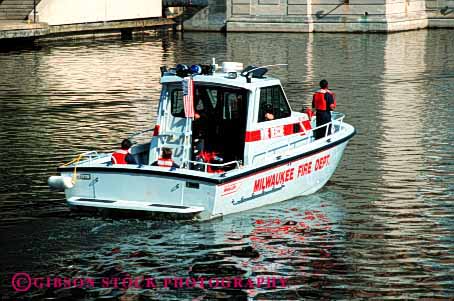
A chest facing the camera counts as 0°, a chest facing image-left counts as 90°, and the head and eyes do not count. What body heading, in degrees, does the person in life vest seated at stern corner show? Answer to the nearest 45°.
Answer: approximately 225°

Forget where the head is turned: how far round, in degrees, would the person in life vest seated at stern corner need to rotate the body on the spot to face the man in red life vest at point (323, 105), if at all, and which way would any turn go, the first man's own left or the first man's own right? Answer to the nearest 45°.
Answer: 0° — they already face them

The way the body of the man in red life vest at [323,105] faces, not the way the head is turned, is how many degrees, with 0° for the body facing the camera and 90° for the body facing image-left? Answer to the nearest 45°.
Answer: approximately 225°

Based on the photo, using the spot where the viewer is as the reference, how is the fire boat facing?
facing away from the viewer and to the right of the viewer

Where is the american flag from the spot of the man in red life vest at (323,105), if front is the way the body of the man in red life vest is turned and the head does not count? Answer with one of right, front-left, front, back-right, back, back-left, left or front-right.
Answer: back

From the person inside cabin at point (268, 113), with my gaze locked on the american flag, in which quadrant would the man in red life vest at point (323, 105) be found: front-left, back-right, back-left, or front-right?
back-right
